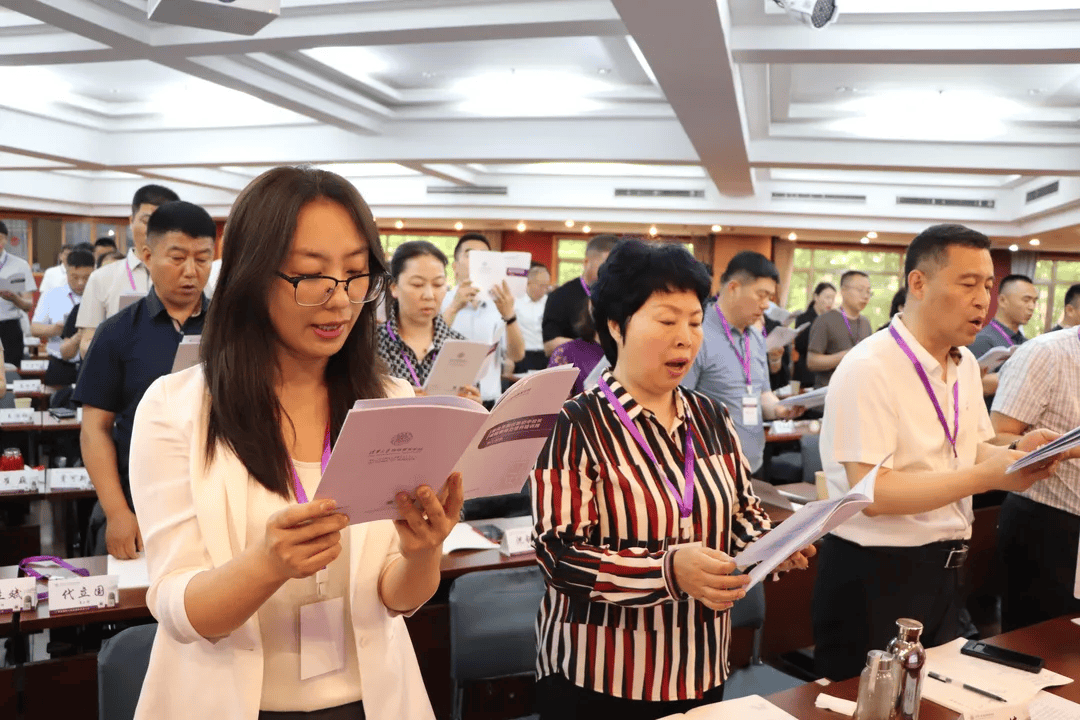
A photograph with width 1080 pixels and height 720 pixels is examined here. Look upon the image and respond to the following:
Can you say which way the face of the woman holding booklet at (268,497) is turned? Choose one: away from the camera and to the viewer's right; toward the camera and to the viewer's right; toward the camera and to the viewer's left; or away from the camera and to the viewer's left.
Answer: toward the camera and to the viewer's right

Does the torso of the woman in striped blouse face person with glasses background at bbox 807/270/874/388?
no

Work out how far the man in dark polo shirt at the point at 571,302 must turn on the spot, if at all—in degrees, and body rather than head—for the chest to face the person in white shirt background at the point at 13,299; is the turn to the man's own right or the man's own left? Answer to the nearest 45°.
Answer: approximately 135° to the man's own right

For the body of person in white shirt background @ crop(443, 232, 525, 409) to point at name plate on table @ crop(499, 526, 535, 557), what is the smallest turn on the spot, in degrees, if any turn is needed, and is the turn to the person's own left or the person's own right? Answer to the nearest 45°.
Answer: approximately 45° to the person's own right

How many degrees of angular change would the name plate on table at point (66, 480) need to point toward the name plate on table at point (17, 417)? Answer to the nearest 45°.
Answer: approximately 180°

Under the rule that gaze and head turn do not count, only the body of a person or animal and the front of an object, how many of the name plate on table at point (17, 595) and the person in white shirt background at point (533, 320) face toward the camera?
2

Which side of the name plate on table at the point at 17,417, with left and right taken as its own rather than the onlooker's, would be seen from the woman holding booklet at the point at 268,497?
front

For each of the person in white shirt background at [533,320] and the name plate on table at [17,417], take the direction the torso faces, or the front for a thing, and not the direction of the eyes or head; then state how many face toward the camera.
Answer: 2

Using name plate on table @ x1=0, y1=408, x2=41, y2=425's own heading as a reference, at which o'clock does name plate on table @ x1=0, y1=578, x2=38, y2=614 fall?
name plate on table @ x1=0, y1=578, x2=38, y2=614 is roughly at 12 o'clock from name plate on table @ x1=0, y1=408, x2=41, y2=425.

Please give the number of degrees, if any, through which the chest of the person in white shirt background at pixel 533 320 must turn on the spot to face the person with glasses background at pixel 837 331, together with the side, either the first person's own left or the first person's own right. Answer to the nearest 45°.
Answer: approximately 45° to the first person's own left

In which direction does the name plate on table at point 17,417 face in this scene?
toward the camera

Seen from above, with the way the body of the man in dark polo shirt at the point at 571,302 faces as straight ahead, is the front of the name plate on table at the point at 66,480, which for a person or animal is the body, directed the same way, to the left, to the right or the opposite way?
the same way

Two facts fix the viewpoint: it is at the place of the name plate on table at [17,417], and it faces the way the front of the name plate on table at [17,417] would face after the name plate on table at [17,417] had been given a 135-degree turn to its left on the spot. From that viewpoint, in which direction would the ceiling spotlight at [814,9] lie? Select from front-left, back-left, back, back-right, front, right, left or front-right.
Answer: right

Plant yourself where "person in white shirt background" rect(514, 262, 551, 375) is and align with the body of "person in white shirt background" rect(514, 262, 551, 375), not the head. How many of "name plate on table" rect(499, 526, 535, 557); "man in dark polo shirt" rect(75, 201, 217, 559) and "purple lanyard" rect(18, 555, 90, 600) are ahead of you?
3

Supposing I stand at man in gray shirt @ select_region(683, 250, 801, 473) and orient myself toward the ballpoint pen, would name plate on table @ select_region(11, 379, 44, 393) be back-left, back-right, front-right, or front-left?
back-right

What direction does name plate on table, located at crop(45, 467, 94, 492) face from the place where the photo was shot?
facing the viewer

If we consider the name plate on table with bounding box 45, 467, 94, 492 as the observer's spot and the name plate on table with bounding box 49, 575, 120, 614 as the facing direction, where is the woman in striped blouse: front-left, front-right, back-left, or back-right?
front-left
